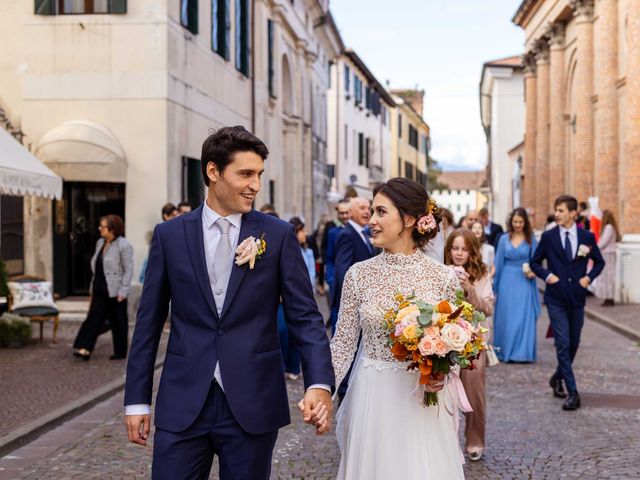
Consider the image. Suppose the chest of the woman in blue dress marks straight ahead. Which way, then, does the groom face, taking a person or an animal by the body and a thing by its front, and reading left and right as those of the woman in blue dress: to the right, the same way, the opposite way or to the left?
the same way

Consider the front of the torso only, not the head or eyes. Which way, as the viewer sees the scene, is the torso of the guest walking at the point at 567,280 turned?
toward the camera

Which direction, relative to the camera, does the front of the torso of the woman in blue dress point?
toward the camera

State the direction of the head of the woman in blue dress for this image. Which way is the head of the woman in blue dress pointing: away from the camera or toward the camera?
toward the camera

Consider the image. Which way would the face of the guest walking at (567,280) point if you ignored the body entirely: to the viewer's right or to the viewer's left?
to the viewer's left

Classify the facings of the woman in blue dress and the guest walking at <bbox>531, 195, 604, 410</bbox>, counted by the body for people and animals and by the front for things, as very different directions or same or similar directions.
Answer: same or similar directions

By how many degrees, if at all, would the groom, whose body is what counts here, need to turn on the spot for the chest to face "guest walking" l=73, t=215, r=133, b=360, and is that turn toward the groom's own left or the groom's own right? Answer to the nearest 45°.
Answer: approximately 180°

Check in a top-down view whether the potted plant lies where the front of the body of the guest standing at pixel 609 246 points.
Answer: no

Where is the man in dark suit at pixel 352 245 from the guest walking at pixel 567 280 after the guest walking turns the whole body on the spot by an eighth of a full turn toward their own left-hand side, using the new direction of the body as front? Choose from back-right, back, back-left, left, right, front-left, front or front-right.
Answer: right

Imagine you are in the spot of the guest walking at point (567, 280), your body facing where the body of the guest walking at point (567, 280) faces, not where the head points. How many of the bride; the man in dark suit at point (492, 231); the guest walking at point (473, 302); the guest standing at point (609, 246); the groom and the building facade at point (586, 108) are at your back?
3

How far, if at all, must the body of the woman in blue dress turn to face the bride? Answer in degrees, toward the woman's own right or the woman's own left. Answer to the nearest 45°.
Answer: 0° — they already face them

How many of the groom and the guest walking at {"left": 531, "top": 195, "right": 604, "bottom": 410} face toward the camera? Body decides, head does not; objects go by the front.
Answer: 2
